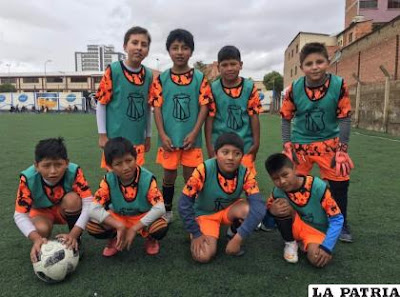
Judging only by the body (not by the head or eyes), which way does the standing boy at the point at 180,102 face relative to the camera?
toward the camera

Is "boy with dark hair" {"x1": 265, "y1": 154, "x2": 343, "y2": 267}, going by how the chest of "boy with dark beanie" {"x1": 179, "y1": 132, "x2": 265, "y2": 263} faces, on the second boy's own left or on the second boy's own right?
on the second boy's own left

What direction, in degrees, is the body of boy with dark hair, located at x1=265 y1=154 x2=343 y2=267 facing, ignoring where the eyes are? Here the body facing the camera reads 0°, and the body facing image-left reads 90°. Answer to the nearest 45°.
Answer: approximately 0°

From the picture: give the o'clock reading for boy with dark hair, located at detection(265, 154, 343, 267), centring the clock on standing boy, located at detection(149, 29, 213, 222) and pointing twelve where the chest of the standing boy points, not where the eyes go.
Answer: The boy with dark hair is roughly at 10 o'clock from the standing boy.

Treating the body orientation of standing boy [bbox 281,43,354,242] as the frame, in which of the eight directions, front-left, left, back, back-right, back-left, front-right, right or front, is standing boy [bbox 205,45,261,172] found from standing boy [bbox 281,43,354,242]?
right

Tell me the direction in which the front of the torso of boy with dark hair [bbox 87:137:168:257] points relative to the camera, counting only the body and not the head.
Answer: toward the camera

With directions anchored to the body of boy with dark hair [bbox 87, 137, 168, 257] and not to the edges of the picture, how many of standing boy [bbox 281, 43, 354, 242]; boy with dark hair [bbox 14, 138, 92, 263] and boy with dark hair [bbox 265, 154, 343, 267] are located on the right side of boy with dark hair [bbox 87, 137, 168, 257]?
1
